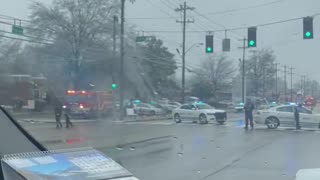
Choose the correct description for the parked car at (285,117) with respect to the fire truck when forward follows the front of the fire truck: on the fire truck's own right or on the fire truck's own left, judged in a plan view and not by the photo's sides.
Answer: on the fire truck's own left
